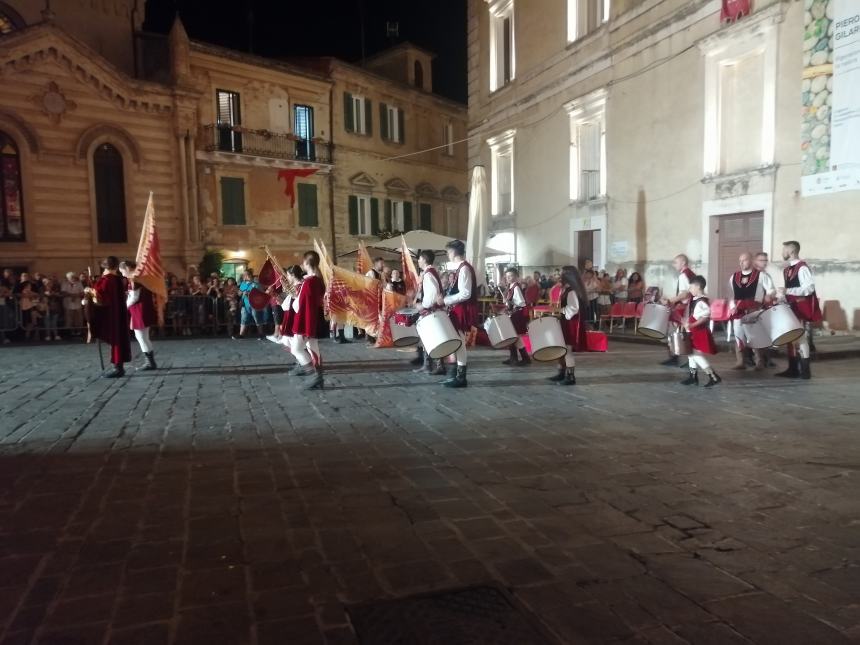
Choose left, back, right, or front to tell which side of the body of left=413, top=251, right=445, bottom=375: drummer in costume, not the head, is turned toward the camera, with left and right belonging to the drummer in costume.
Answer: left

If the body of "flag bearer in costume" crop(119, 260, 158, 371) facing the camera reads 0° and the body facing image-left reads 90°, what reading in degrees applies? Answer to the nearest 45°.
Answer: approximately 90°

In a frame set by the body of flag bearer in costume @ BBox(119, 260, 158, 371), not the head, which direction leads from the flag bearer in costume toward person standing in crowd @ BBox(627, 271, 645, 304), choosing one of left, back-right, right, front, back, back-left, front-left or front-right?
back

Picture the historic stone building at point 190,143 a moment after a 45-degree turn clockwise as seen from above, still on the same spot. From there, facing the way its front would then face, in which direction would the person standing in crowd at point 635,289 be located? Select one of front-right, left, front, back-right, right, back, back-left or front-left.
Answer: front-left

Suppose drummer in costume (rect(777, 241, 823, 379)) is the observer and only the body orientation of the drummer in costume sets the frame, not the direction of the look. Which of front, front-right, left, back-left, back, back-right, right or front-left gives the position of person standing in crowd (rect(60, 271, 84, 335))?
front

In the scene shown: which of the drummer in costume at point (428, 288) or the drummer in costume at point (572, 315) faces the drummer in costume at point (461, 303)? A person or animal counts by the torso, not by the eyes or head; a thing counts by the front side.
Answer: the drummer in costume at point (572, 315)

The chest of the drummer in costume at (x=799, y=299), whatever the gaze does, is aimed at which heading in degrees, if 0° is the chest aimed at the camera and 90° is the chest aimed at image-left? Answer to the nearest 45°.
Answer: approximately 90°

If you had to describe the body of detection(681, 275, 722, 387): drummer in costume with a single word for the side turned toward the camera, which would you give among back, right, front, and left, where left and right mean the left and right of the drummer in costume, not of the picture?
left

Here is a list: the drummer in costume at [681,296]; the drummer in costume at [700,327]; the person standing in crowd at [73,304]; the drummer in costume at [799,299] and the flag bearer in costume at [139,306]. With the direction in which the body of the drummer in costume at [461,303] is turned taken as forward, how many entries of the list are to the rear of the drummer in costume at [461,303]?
3

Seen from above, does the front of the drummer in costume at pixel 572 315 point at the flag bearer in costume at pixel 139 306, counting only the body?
yes

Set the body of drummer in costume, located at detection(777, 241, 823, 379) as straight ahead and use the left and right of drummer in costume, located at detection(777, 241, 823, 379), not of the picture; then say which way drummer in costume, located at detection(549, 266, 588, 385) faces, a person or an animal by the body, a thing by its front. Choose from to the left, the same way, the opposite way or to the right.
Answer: the same way

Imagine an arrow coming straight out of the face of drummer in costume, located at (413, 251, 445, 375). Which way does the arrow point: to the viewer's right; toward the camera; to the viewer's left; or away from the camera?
to the viewer's left

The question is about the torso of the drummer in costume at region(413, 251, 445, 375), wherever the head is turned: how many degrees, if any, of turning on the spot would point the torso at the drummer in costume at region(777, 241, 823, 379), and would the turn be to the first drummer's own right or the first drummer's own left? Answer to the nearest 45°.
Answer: approximately 180°

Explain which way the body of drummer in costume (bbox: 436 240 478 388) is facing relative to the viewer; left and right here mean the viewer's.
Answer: facing to the left of the viewer

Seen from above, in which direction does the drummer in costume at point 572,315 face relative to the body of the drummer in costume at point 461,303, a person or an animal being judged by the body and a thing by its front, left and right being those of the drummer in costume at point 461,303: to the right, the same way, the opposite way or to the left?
the same way

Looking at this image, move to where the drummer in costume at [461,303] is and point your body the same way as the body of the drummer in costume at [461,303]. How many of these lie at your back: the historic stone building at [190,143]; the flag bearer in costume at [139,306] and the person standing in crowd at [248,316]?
0

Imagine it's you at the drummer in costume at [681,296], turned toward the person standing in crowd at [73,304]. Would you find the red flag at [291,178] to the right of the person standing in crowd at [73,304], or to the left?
right

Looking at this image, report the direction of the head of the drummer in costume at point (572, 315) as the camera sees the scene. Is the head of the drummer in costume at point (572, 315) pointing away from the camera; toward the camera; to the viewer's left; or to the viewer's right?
to the viewer's left

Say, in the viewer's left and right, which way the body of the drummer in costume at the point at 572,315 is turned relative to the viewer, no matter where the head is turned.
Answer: facing to the left of the viewer

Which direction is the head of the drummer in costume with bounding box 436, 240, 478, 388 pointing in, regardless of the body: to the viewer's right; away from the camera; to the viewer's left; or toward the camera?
to the viewer's left
